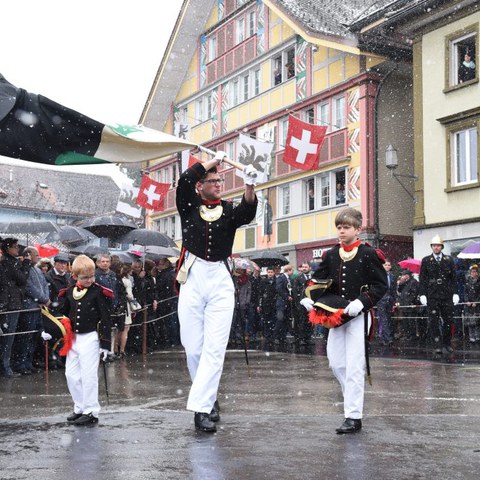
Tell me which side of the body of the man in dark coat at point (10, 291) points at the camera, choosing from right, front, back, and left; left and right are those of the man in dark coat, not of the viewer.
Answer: right

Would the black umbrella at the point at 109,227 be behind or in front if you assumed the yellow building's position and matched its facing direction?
in front

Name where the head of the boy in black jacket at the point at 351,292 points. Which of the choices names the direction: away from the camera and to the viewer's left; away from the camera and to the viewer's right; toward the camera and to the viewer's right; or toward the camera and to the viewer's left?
toward the camera and to the viewer's left

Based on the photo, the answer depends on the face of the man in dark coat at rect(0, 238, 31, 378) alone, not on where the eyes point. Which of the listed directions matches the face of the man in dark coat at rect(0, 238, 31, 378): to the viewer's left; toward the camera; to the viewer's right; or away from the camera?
to the viewer's right

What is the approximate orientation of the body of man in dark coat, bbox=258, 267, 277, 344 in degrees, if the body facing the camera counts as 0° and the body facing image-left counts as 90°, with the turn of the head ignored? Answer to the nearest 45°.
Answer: approximately 0°

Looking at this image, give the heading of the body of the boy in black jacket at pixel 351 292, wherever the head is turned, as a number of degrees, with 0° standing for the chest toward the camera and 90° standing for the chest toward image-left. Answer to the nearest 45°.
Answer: approximately 45°

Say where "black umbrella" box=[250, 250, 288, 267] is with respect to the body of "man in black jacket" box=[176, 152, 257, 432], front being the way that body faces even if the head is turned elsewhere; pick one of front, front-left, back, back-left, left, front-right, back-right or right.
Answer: back

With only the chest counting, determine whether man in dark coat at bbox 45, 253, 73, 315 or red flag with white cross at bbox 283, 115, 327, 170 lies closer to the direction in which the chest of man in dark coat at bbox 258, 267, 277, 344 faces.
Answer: the man in dark coat

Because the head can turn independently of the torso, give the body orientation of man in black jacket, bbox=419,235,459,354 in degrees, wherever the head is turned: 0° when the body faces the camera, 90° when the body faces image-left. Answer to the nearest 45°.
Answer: approximately 0°

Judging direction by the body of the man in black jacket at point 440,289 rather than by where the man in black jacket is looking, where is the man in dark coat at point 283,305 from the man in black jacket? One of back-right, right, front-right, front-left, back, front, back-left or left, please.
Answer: back-right

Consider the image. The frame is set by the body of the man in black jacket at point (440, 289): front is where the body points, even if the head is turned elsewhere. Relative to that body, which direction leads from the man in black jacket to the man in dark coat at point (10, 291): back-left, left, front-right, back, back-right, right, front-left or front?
front-right
